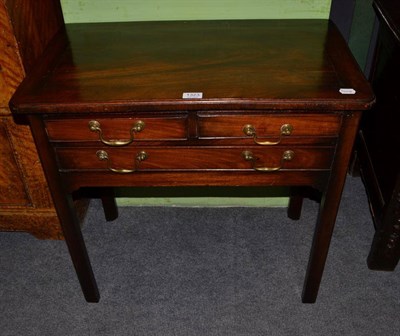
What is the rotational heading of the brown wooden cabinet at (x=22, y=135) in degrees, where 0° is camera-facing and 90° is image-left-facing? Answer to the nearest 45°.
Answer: approximately 0°

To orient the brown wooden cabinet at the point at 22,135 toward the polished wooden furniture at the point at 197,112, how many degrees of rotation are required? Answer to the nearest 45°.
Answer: approximately 45° to its left

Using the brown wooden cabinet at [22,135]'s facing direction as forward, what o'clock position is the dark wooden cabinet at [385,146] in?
the dark wooden cabinet at [385,146] is roughly at 10 o'clock from the brown wooden cabinet at [22,135].
